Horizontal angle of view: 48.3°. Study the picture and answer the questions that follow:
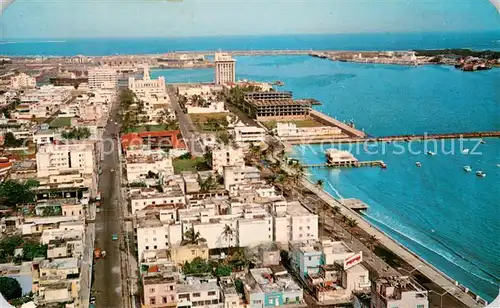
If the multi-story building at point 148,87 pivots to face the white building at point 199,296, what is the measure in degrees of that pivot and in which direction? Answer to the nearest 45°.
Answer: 0° — it already faces it

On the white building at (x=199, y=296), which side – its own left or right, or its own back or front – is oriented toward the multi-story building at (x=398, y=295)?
left

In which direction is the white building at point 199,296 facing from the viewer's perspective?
toward the camera

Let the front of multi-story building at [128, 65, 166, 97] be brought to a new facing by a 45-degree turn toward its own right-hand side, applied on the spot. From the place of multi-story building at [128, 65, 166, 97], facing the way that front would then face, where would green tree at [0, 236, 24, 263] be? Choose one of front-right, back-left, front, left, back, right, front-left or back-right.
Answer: front-left

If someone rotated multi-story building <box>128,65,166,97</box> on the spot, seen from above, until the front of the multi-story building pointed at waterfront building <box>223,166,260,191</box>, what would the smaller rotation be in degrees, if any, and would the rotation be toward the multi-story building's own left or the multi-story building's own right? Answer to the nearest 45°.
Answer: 0° — it already faces it

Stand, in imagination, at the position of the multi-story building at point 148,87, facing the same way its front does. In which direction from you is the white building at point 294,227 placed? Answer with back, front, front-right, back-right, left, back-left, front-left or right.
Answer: front

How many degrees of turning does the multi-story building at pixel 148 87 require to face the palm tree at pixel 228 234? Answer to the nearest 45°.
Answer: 0° — it already faces it

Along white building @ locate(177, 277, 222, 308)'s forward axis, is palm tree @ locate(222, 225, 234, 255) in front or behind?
behind

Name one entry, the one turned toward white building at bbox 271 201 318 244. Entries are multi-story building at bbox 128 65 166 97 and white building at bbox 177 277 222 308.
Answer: the multi-story building

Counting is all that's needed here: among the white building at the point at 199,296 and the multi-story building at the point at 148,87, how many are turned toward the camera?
2

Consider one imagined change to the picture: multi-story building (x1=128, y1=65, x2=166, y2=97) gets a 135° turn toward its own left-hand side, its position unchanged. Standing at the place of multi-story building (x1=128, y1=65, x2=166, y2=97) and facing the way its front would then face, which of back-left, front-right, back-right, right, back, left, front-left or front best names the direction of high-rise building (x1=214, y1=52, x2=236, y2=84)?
front

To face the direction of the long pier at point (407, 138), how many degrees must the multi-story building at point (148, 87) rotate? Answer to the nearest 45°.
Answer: approximately 45° to its left

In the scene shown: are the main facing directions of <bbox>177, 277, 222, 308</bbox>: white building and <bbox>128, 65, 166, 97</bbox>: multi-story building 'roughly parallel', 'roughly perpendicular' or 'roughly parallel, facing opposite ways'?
roughly parallel

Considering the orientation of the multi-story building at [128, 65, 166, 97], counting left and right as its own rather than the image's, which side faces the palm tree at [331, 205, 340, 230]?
front

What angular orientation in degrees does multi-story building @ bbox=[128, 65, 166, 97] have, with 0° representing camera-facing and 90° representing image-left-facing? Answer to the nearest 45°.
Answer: approximately 0°

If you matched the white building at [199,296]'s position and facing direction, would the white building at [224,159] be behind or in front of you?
behind

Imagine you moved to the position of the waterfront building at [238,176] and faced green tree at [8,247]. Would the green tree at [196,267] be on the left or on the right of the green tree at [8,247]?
left

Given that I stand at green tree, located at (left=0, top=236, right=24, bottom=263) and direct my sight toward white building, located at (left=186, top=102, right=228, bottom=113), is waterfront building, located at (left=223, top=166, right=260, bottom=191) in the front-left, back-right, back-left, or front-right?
front-right

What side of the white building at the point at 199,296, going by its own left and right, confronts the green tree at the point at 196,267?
back
